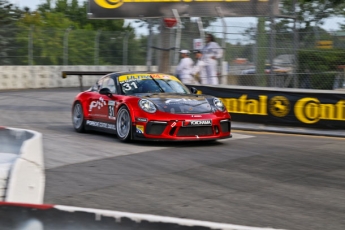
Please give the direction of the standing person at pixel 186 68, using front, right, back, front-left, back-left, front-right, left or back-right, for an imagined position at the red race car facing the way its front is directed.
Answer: back-left

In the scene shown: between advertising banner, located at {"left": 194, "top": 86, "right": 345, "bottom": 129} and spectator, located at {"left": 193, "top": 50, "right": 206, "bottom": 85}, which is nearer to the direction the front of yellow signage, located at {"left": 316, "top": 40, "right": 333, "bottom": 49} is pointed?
the advertising banner

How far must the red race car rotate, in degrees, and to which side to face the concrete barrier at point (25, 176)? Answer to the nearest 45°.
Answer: approximately 45° to its right

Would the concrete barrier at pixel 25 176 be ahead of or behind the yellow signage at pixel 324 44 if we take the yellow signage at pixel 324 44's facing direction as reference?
ahead

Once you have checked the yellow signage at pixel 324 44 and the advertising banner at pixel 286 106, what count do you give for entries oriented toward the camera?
2

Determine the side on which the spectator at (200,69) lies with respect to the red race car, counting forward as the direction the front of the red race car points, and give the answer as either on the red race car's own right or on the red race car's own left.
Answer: on the red race car's own left

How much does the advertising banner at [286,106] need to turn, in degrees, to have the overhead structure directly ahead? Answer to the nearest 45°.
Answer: approximately 135° to its right

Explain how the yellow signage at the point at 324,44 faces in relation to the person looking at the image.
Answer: facing the viewer

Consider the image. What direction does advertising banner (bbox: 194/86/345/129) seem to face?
toward the camera

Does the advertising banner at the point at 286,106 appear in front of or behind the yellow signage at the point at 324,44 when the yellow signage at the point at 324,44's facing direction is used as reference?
in front

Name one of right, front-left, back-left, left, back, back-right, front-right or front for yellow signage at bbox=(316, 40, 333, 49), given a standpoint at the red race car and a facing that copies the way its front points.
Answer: left
